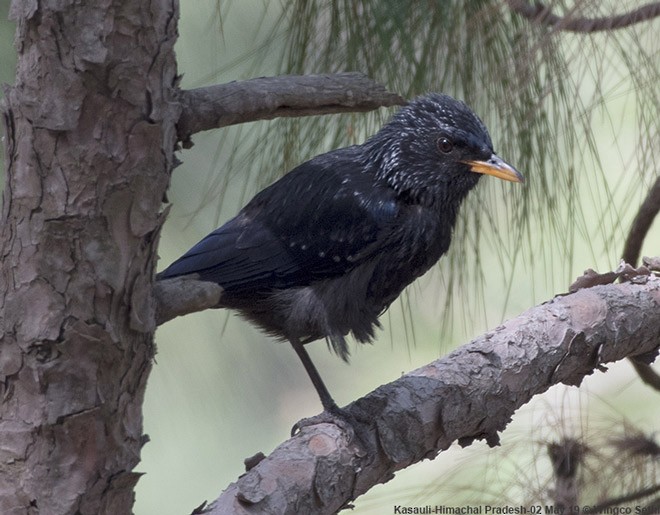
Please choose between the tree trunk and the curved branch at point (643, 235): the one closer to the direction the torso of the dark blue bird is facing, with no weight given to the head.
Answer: the curved branch

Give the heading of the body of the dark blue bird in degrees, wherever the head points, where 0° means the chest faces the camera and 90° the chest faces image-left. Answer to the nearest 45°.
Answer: approximately 270°

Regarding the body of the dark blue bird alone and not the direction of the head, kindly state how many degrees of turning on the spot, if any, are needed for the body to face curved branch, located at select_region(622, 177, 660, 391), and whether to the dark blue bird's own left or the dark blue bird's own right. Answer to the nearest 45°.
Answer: approximately 45° to the dark blue bird's own left
